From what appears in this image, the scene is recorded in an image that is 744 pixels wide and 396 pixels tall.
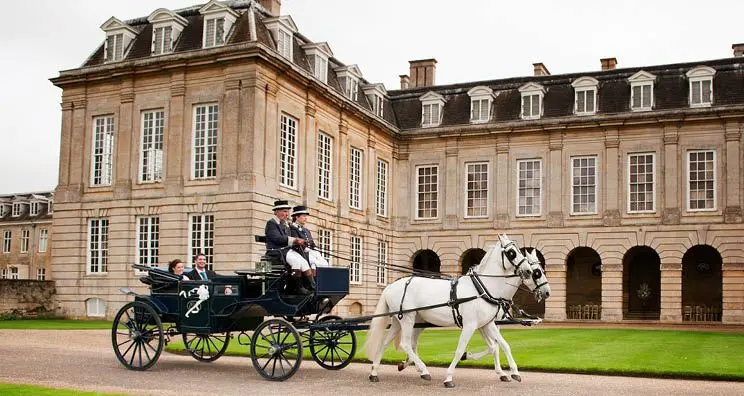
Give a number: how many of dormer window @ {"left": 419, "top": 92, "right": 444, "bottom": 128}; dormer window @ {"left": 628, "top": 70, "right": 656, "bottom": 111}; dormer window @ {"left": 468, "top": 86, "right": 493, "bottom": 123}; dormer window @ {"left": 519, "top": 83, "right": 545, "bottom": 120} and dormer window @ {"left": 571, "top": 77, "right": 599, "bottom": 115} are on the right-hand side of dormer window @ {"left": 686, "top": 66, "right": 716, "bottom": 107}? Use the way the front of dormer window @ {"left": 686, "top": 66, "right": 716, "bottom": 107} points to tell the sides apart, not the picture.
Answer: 5

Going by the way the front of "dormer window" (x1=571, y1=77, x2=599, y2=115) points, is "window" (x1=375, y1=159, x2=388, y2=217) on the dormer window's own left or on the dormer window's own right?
on the dormer window's own right

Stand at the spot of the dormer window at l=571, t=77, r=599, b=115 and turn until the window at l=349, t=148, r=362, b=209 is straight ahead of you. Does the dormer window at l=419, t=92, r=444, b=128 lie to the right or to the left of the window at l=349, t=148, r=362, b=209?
right

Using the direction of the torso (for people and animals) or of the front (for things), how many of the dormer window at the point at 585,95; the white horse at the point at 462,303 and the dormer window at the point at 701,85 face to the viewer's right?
1

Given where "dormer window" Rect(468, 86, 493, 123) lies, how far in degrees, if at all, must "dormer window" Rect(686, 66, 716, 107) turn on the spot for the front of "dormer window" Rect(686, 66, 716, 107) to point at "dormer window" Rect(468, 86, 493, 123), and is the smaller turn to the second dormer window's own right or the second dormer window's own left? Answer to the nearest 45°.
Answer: approximately 90° to the second dormer window's own right

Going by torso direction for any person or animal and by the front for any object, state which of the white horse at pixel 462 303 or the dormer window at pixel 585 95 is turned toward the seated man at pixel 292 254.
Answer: the dormer window

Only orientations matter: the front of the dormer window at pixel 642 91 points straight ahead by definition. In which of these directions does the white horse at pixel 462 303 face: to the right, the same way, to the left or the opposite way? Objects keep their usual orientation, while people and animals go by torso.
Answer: to the left

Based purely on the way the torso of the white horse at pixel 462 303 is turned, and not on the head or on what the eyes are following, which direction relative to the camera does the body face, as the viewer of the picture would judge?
to the viewer's right

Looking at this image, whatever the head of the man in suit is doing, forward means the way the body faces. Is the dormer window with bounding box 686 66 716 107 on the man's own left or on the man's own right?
on the man's own left

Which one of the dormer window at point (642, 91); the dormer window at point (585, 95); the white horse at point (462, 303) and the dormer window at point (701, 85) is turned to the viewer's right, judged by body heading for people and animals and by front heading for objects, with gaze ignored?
the white horse

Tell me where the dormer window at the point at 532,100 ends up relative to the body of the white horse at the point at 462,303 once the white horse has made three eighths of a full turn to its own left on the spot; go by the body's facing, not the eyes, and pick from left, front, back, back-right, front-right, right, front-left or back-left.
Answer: front-right
